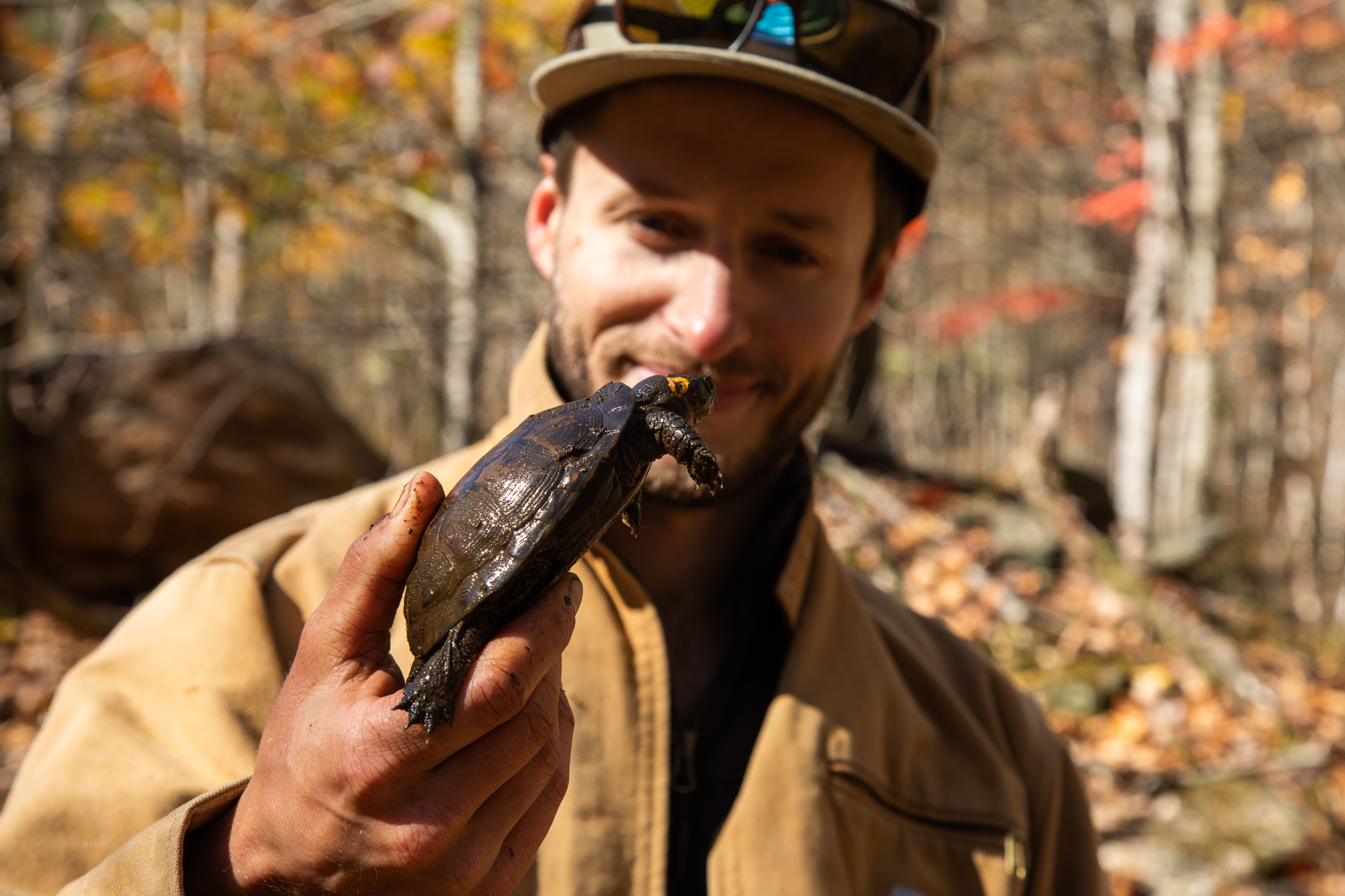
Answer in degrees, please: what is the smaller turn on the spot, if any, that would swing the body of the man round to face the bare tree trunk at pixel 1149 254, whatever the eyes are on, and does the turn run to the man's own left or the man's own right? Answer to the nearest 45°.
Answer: approximately 135° to the man's own left

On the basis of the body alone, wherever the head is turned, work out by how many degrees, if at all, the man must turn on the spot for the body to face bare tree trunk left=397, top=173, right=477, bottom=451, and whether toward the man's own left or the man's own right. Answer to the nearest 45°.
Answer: approximately 180°

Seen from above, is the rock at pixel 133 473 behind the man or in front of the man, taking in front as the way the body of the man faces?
behind

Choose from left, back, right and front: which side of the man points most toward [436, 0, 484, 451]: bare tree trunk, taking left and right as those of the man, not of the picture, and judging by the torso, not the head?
back

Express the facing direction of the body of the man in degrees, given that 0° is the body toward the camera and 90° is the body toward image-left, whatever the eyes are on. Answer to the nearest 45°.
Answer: approximately 0°

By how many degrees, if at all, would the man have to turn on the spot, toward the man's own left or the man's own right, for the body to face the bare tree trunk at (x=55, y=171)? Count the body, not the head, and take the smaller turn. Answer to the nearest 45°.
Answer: approximately 135° to the man's own right
